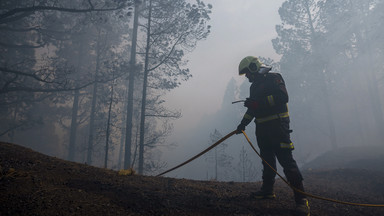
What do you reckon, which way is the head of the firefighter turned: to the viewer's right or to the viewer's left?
to the viewer's left

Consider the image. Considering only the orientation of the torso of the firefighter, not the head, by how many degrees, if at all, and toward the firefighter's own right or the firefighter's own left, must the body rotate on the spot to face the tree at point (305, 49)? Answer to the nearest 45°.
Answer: approximately 90° to the firefighter's own right

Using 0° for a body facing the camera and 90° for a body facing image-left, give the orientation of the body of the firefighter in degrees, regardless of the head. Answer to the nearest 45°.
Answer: approximately 90°
